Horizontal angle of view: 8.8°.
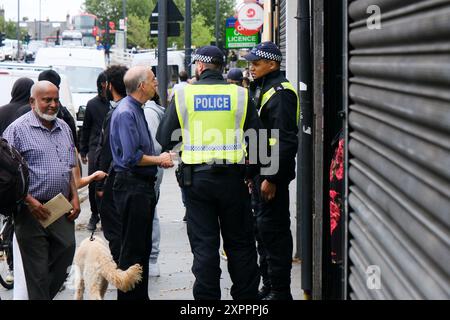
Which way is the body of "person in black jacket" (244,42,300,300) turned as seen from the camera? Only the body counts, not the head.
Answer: to the viewer's left

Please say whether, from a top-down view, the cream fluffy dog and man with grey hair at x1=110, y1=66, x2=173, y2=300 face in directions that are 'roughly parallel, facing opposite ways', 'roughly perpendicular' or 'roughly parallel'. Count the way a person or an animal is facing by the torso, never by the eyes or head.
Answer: roughly perpendicular

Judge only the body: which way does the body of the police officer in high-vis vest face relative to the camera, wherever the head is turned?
away from the camera

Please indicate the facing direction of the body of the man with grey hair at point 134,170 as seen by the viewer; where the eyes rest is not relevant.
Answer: to the viewer's right

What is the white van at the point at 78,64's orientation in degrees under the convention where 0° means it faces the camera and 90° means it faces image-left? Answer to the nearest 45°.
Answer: approximately 0°

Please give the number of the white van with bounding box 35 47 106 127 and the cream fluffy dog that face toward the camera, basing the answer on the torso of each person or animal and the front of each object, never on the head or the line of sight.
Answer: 1

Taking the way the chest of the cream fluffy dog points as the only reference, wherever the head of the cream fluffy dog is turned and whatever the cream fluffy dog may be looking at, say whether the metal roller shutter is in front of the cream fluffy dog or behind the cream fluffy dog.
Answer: behind
